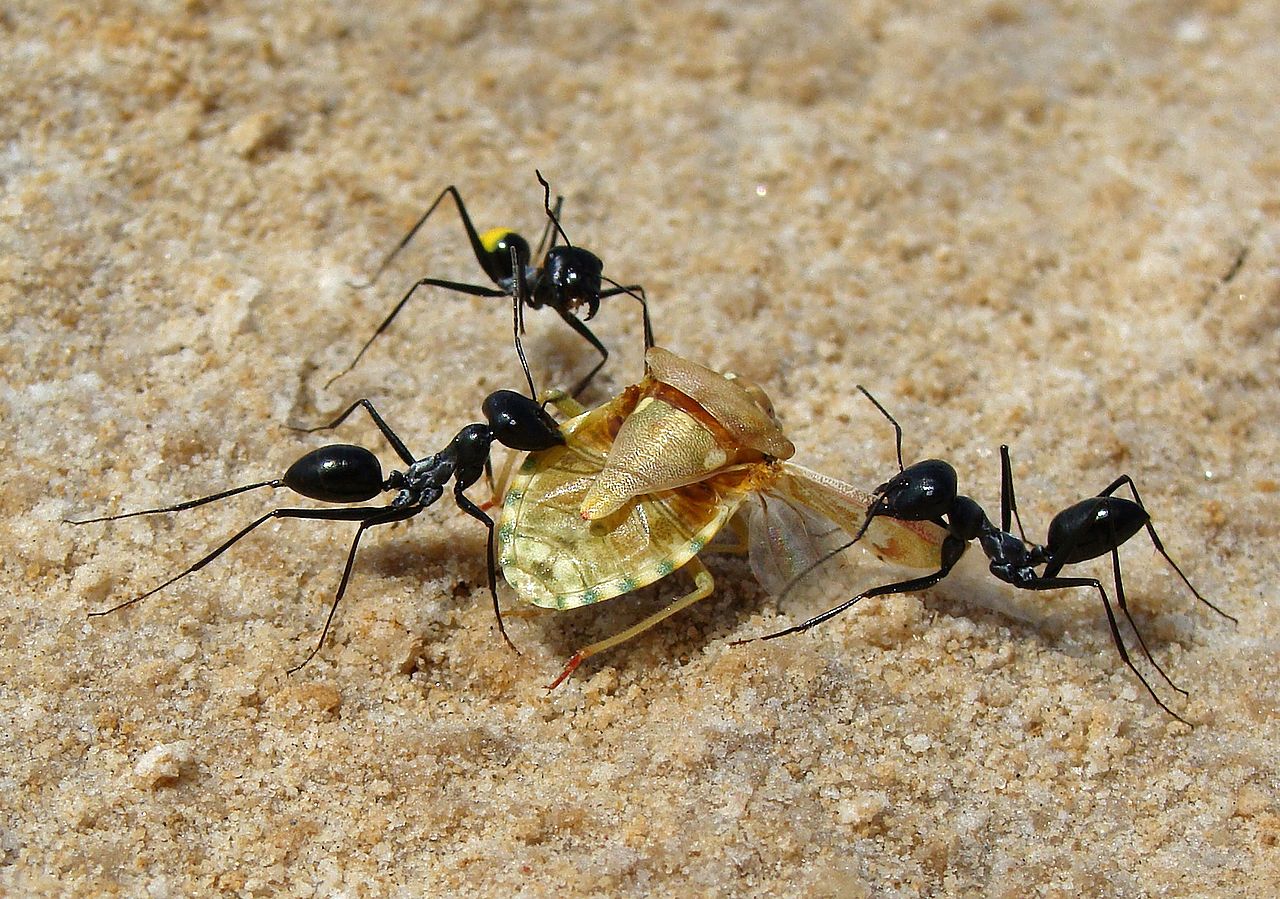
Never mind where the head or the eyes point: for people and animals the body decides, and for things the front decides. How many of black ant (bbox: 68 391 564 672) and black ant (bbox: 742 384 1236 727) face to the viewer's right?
1

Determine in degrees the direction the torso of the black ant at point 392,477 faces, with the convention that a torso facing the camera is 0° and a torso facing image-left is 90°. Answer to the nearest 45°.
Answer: approximately 270°

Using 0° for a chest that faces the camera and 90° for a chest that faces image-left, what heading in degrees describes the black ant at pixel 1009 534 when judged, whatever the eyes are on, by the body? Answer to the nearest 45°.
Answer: approximately 90°

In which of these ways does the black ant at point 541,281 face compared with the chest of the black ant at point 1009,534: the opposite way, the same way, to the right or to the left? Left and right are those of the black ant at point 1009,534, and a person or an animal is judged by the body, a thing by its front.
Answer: the opposite way

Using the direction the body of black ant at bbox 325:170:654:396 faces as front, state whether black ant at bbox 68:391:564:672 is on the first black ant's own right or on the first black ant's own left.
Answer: on the first black ant's own right

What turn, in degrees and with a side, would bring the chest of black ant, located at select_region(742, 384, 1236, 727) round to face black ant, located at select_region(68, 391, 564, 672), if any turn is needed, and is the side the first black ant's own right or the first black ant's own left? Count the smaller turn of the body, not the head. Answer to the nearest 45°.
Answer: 0° — it already faces it

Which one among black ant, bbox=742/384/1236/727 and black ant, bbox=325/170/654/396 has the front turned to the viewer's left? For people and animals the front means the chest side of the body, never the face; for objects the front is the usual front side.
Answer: black ant, bbox=742/384/1236/727

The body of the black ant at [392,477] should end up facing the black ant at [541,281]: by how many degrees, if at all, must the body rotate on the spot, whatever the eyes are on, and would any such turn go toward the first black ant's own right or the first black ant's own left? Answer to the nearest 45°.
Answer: approximately 45° to the first black ant's own left

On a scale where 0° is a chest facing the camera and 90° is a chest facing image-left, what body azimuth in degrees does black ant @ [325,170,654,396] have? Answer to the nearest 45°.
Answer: approximately 315°

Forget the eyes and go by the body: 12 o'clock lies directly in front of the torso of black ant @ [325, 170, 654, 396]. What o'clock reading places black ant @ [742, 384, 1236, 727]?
black ant @ [742, 384, 1236, 727] is roughly at 12 o'clock from black ant @ [325, 170, 654, 396].
